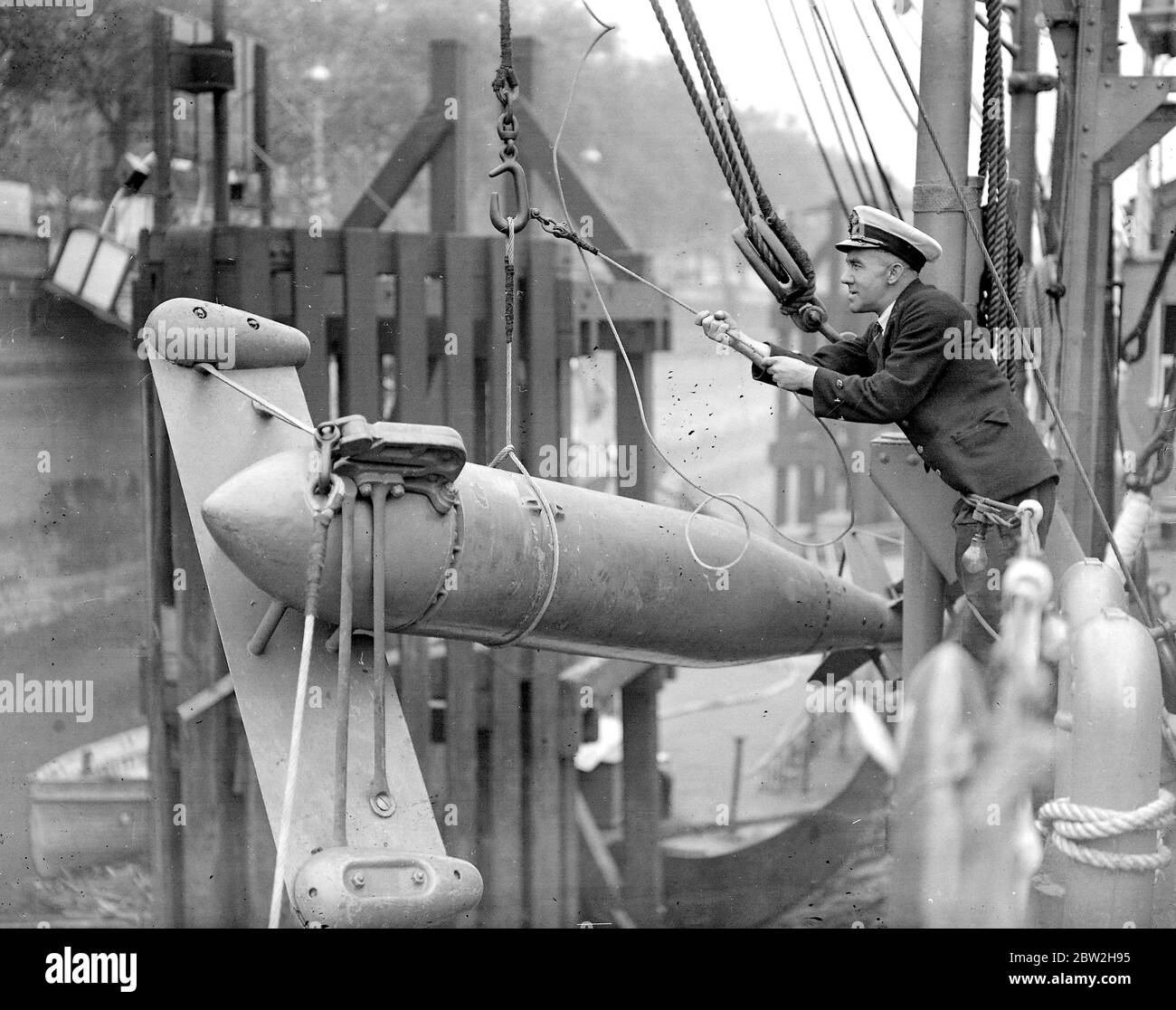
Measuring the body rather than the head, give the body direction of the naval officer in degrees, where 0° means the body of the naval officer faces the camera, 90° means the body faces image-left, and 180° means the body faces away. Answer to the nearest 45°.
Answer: approximately 90°

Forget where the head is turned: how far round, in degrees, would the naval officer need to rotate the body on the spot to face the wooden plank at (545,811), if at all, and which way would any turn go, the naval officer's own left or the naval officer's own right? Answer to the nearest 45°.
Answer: approximately 45° to the naval officer's own right

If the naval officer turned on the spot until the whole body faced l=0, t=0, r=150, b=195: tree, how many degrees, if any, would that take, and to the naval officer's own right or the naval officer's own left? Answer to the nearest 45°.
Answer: approximately 45° to the naval officer's own right

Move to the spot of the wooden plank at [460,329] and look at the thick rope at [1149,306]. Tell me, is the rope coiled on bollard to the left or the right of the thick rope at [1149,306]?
right

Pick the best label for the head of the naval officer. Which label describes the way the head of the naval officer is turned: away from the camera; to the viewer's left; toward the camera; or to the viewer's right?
to the viewer's left

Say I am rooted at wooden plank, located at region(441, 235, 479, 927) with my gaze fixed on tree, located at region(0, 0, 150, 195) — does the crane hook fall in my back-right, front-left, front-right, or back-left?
back-left

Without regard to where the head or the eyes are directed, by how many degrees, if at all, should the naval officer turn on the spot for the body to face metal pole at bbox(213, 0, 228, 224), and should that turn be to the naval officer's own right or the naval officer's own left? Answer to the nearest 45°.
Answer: approximately 45° to the naval officer's own right
